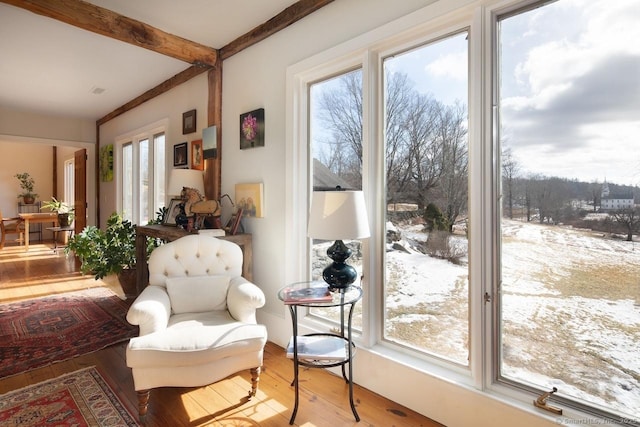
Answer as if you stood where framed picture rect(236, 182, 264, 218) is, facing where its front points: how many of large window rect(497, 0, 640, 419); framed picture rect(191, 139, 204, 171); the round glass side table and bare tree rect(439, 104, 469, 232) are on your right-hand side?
1

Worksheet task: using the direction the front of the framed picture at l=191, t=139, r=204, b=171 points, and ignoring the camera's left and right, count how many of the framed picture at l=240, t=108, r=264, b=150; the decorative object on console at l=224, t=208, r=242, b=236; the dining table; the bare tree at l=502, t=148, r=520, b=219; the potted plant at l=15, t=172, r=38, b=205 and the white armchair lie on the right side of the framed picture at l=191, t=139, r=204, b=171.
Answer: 2

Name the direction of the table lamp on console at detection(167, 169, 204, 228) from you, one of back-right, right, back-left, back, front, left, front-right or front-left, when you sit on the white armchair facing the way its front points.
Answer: back

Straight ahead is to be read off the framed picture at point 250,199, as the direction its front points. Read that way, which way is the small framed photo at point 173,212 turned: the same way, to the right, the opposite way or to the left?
the same way

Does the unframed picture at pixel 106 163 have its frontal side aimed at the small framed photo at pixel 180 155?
no

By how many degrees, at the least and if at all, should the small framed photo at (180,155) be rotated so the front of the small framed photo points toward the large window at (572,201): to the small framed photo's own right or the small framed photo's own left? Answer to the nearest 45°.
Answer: approximately 90° to the small framed photo's own left

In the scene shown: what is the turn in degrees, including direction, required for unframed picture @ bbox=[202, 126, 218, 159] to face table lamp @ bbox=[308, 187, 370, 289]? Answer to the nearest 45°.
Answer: approximately 45° to its left

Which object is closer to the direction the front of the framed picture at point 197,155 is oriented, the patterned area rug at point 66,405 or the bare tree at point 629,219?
the patterned area rug

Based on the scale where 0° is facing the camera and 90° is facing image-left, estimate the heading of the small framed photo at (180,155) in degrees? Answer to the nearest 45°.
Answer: approximately 45°

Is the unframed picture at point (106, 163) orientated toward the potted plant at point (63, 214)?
no

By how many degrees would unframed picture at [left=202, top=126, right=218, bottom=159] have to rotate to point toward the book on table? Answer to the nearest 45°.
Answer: approximately 45° to its left

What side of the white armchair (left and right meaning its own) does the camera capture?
front

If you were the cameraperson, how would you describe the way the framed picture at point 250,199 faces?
facing the viewer and to the left of the viewer

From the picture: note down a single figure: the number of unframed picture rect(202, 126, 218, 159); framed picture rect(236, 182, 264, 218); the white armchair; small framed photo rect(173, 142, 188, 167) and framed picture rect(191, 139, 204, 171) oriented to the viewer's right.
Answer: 0

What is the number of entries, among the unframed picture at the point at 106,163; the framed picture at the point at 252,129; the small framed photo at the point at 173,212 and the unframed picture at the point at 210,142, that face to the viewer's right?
0

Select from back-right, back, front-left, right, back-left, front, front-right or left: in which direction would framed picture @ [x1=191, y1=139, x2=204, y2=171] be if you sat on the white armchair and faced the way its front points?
back

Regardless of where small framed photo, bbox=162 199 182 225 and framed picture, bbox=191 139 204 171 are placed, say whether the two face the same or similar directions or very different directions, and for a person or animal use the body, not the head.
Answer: same or similar directions

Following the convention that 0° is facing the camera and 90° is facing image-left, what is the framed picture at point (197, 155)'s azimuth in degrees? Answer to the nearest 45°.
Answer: approximately 45°

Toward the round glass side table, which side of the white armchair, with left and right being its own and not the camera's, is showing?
left
